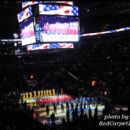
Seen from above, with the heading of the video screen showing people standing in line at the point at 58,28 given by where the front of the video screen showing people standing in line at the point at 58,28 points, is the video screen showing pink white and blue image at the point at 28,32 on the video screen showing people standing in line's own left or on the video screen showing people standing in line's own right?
on the video screen showing people standing in line's own right

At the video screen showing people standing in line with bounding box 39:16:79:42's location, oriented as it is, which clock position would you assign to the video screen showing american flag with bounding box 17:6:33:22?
the video screen showing american flag with bounding box 17:6:33:22 is roughly at 3 o'clock from the video screen showing people standing in line with bounding box 39:16:79:42.

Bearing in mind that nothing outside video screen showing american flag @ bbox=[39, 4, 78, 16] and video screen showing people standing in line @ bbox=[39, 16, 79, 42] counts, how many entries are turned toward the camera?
2

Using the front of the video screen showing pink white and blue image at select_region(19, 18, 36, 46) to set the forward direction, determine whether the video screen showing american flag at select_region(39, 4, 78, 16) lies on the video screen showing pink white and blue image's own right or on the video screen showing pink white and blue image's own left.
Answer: on the video screen showing pink white and blue image's own left

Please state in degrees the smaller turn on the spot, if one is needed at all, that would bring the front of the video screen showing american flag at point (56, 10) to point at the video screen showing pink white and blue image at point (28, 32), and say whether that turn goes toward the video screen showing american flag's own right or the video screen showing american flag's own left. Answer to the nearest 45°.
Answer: approximately 135° to the video screen showing american flag's own right

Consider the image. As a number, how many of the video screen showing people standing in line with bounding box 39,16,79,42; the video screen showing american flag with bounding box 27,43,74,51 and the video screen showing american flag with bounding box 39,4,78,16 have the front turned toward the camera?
3

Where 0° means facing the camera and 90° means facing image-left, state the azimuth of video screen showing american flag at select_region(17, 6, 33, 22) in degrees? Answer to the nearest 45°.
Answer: approximately 45°

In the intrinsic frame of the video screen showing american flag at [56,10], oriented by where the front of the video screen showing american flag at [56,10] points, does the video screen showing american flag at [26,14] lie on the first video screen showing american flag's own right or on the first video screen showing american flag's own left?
on the first video screen showing american flag's own right
